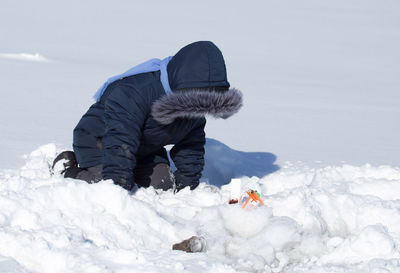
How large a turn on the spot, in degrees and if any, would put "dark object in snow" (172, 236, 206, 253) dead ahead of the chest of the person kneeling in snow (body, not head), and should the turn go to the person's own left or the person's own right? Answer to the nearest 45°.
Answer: approximately 45° to the person's own right

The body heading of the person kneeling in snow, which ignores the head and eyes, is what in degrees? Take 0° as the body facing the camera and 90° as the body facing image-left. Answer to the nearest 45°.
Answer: approximately 315°
